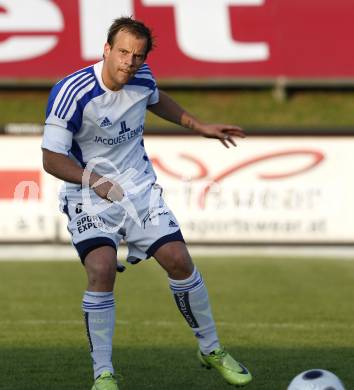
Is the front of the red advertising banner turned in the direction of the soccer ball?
yes

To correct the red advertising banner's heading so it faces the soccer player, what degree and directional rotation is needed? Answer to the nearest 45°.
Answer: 0° — it already faces them

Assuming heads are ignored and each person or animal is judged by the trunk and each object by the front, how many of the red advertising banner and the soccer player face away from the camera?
0

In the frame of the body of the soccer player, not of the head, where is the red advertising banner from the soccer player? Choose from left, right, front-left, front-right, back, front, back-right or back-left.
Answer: back-left

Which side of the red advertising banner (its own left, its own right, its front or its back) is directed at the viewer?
front

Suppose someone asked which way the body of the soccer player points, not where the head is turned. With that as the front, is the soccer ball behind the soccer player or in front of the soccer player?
in front

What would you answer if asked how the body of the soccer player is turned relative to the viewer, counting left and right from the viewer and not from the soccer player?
facing the viewer and to the right of the viewer

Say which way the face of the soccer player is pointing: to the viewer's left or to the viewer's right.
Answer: to the viewer's right
